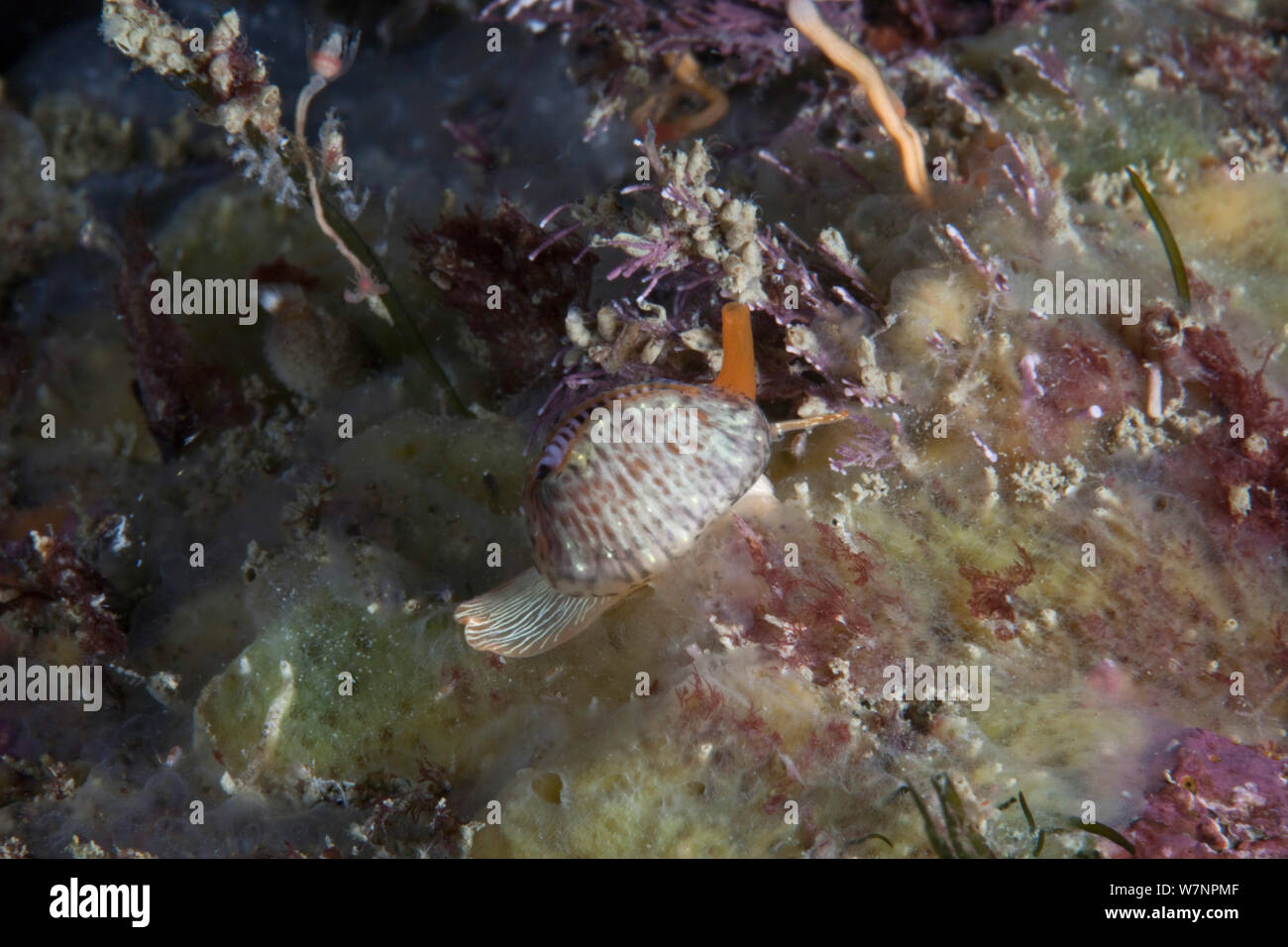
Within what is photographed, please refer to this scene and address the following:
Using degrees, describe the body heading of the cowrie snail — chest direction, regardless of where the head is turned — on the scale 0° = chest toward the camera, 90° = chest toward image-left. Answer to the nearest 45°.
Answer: approximately 270°
